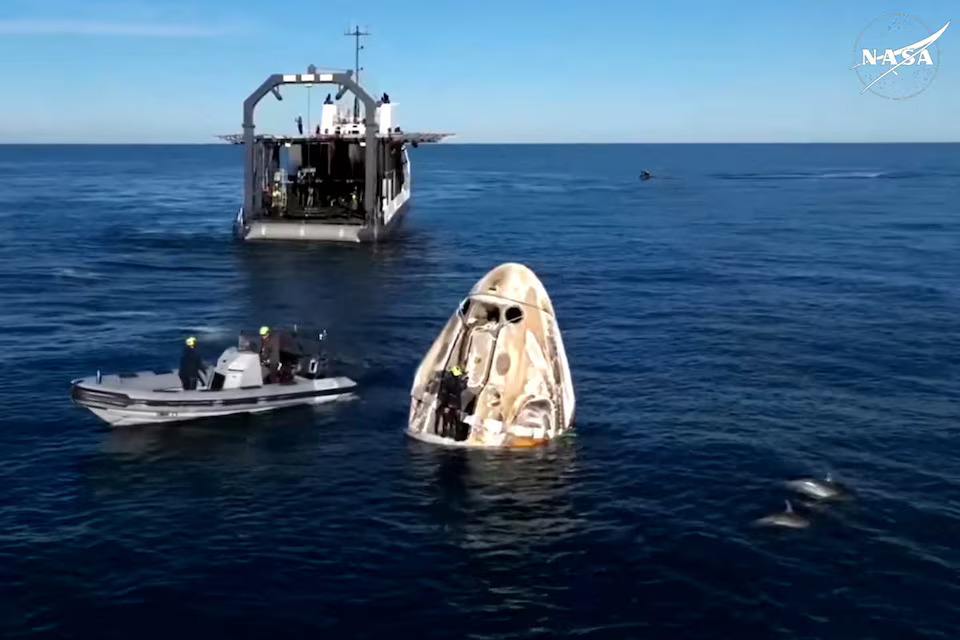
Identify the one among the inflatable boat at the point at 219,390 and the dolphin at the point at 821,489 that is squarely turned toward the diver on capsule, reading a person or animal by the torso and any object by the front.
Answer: the dolphin

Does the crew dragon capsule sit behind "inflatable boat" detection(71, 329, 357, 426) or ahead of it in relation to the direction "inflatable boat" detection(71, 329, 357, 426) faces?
behind

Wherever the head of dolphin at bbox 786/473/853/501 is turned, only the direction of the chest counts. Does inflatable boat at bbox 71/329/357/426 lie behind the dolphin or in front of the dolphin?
in front

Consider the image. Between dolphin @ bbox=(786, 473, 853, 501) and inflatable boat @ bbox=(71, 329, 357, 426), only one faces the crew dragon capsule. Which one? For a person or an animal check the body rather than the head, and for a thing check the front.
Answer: the dolphin

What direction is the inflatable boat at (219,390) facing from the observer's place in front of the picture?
facing to the left of the viewer

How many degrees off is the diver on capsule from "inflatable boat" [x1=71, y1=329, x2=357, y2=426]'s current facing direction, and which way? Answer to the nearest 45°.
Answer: approximately 135° to its left

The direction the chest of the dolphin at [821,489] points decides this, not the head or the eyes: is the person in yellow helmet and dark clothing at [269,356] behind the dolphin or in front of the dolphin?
in front

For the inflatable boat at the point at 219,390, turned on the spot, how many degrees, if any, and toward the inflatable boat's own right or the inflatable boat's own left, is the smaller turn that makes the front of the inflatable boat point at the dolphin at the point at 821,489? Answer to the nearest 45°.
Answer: approximately 135° to the inflatable boat's own left

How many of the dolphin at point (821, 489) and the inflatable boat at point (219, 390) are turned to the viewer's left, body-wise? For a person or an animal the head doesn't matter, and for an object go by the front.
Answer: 2

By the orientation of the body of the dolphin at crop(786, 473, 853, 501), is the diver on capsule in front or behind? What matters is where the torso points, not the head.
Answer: in front
